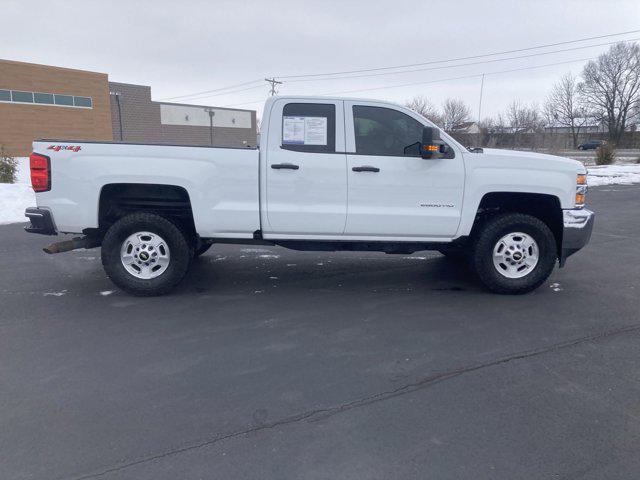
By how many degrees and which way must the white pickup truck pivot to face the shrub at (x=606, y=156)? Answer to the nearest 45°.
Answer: approximately 45° to its left

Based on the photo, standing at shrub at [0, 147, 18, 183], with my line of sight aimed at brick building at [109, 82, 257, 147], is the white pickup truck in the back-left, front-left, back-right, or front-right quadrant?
back-right

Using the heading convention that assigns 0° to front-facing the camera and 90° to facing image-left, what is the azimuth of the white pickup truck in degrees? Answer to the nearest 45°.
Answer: approximately 270°

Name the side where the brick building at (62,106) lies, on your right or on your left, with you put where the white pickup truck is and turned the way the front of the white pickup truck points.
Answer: on your left

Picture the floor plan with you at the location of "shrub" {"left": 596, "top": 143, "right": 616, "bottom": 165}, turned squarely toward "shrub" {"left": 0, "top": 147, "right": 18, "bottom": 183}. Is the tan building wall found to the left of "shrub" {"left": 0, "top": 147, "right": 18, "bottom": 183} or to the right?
right

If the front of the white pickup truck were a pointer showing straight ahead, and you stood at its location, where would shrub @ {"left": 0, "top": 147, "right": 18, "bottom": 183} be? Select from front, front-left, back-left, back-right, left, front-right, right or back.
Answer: back-left

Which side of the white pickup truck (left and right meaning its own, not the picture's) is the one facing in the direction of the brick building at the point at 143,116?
left

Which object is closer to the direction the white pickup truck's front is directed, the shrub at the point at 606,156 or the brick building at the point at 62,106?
the shrub

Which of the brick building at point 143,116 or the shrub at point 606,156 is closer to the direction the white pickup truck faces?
the shrub
